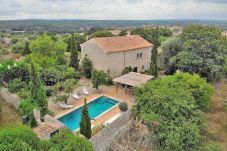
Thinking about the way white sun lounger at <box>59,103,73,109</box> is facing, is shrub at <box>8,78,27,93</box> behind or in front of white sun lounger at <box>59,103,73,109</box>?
behind

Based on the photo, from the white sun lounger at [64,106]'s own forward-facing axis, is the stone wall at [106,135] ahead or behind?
ahead

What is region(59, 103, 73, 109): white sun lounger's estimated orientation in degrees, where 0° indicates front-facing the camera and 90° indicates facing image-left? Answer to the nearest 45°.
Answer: approximately 315°

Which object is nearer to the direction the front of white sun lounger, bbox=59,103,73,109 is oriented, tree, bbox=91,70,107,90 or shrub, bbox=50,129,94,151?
the shrub

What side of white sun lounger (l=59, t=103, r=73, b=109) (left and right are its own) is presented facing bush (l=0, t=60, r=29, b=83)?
back

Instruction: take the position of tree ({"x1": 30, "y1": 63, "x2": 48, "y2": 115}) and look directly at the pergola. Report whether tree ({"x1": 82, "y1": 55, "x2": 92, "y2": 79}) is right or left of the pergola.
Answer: left

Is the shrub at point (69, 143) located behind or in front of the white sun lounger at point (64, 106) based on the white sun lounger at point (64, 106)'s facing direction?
in front

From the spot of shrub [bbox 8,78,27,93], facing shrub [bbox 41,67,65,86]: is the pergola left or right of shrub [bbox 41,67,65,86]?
right

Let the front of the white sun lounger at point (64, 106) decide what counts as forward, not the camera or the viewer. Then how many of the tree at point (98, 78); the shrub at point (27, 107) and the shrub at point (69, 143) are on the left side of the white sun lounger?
1

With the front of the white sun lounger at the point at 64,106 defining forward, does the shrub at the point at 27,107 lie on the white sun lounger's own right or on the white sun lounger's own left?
on the white sun lounger's own right

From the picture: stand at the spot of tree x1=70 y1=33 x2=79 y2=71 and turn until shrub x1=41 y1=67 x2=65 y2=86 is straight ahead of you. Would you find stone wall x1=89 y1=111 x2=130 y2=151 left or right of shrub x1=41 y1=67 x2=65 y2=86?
left

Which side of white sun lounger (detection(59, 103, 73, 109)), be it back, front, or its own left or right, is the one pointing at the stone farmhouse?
left

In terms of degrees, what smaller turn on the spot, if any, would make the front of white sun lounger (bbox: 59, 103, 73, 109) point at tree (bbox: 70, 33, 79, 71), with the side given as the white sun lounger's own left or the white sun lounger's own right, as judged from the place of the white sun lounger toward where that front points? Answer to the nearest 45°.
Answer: approximately 135° to the white sun lounger's own left

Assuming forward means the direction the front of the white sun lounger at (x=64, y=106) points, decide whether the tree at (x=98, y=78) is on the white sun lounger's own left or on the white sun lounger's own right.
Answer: on the white sun lounger's own left
